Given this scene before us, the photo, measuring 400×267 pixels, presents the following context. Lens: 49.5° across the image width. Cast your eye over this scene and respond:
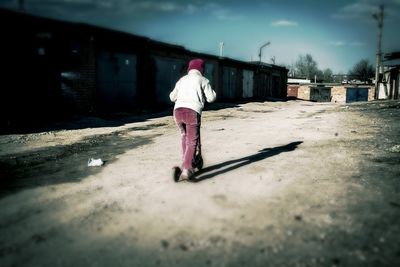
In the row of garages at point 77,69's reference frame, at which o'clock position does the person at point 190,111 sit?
The person is roughly at 1 o'clock from the row of garages.

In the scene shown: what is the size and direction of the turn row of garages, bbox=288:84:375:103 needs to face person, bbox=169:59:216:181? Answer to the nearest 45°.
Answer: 0° — it already faces them

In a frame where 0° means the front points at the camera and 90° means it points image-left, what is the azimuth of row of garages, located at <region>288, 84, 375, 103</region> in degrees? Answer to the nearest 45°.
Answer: approximately 0°

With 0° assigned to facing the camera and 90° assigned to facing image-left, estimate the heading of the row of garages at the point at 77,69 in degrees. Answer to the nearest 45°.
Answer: approximately 315°
